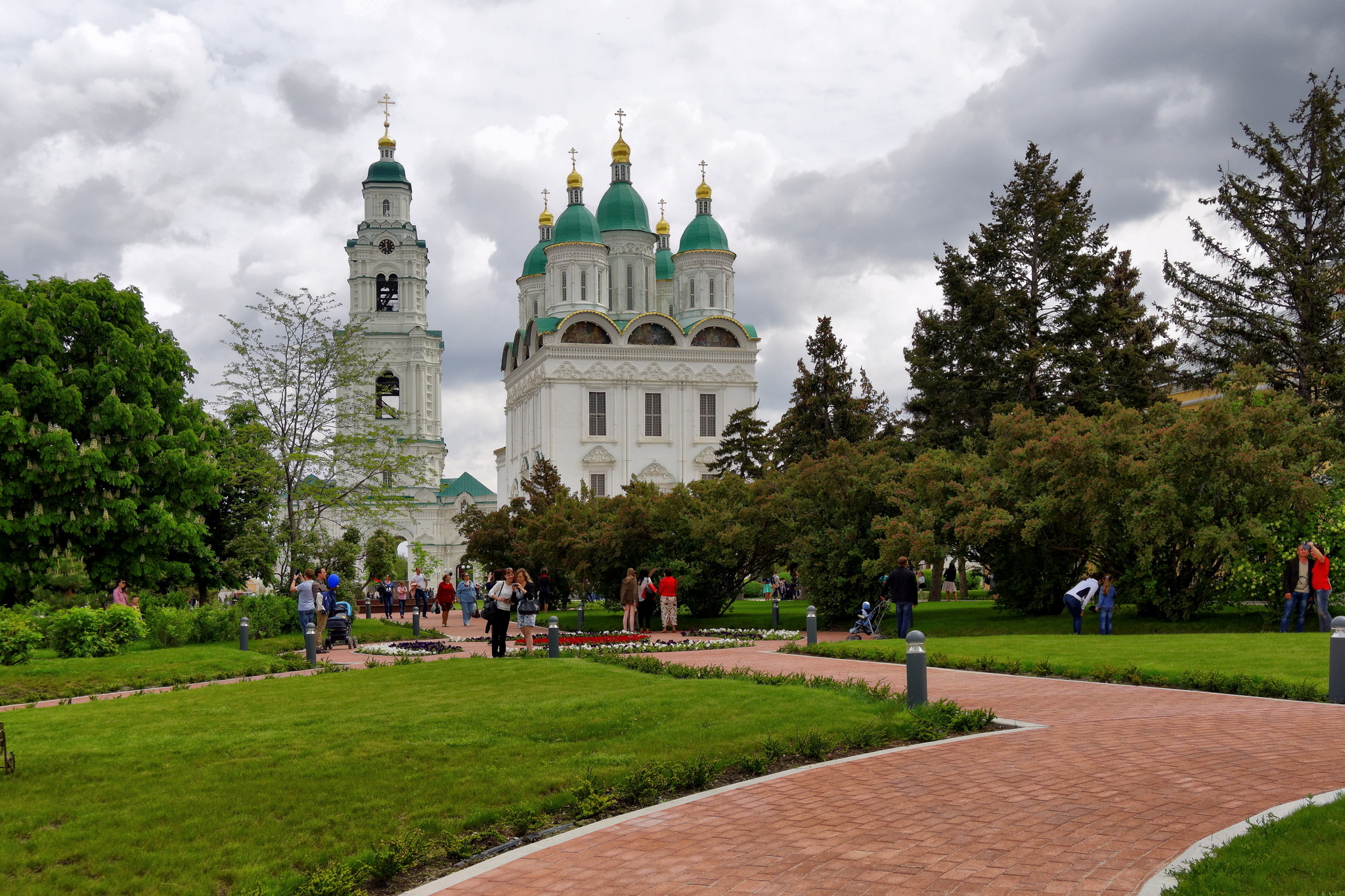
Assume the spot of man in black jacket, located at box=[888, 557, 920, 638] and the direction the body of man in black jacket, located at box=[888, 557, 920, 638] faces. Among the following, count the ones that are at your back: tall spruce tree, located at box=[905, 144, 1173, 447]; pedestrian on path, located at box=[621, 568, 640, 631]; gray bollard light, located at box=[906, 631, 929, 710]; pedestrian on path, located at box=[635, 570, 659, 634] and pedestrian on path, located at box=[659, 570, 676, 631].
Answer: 1

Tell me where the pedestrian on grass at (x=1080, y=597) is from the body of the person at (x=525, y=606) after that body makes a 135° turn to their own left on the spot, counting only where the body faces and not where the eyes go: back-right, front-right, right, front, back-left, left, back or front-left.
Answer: front

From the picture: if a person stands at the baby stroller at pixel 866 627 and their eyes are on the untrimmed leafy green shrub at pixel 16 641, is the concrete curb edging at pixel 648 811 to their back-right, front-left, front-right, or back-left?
front-left

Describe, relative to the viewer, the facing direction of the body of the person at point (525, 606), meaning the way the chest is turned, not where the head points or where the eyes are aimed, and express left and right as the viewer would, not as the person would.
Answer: facing the viewer and to the left of the viewer

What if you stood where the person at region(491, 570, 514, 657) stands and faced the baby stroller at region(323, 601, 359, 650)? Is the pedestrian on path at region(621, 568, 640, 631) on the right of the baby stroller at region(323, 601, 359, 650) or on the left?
right

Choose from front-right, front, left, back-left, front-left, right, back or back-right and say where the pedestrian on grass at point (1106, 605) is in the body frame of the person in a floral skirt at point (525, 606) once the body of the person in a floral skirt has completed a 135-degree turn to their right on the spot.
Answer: right

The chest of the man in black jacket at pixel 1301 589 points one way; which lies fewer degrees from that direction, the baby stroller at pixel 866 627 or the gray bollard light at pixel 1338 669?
the gray bollard light

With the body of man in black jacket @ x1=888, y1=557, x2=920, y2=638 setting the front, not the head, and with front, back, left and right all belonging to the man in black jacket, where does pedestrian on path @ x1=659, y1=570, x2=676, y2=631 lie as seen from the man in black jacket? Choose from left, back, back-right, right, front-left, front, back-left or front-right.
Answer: front-left

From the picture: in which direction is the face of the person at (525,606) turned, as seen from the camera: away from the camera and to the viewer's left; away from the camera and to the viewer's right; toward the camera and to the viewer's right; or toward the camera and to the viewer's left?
toward the camera and to the viewer's left

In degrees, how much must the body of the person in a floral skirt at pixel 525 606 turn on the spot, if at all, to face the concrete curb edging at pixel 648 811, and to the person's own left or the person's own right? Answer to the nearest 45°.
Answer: approximately 45° to the person's own left

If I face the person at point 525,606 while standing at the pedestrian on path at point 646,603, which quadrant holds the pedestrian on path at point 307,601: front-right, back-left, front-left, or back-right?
front-right

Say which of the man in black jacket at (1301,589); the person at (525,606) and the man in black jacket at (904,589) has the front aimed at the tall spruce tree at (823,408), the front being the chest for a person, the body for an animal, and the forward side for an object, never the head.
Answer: the man in black jacket at (904,589)
